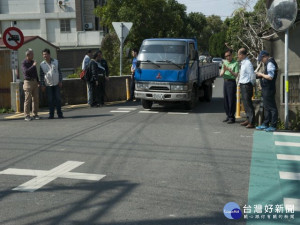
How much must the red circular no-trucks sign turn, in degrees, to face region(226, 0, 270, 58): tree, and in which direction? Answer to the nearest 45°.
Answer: approximately 135° to its left

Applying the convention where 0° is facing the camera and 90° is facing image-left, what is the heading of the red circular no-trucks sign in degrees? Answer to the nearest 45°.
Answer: approximately 0°

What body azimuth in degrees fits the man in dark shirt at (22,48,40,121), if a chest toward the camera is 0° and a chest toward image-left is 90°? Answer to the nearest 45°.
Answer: approximately 315°

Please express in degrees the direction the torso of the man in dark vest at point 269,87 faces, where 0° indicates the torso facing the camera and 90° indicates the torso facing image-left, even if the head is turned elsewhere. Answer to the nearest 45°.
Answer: approximately 90°

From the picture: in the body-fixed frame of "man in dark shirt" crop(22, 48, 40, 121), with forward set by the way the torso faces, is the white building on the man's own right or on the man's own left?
on the man's own left

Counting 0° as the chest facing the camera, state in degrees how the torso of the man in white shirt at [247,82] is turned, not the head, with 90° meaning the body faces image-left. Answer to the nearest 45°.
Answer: approximately 90°

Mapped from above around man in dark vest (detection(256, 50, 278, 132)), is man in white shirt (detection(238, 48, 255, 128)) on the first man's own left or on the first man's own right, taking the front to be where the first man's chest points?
on the first man's own right

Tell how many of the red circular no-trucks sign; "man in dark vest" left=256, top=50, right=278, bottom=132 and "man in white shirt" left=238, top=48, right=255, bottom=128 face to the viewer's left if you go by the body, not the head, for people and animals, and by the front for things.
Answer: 2

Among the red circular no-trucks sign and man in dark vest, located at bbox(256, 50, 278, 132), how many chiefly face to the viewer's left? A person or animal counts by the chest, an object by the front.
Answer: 1
